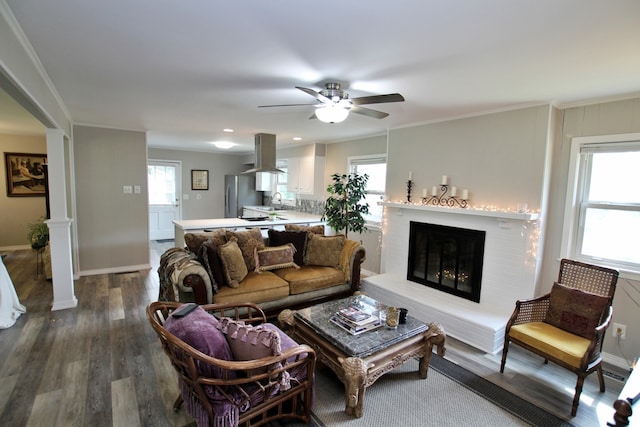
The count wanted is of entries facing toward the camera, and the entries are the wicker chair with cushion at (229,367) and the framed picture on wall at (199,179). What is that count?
1

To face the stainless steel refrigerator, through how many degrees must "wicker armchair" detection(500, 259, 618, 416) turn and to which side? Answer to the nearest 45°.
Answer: approximately 45° to its right

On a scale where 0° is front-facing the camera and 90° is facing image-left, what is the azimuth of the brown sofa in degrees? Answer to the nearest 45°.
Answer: approximately 315°

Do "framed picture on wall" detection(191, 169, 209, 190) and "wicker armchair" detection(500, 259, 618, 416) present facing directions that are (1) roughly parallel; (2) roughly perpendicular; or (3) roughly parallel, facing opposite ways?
roughly perpendicular

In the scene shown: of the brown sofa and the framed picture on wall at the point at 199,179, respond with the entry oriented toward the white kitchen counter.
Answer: the framed picture on wall

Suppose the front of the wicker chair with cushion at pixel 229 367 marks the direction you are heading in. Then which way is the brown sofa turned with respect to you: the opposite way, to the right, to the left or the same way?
to the right

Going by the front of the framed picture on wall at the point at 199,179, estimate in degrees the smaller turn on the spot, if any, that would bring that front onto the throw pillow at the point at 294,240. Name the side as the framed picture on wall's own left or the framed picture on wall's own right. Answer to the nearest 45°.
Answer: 0° — it already faces it

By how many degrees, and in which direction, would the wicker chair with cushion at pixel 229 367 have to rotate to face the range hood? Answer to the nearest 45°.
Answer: approximately 45° to its left

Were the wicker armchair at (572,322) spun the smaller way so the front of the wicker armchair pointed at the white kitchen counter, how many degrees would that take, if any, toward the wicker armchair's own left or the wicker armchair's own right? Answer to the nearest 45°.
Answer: approximately 45° to the wicker armchair's own right

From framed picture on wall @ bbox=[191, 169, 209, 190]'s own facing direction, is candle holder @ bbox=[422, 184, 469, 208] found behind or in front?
in front

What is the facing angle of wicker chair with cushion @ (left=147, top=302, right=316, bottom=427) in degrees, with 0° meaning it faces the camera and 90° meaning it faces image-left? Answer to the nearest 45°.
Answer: approximately 225°
